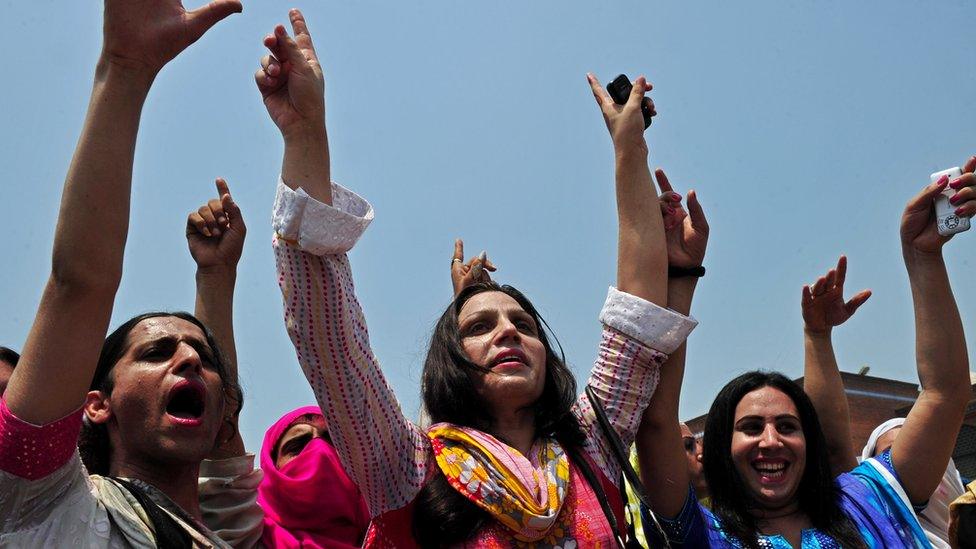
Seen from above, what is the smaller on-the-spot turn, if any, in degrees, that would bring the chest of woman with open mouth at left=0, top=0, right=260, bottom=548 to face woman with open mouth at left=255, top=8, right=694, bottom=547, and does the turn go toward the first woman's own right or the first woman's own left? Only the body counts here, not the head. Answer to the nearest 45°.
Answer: approximately 45° to the first woman's own left

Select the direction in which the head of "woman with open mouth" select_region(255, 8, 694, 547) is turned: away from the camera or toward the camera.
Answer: toward the camera

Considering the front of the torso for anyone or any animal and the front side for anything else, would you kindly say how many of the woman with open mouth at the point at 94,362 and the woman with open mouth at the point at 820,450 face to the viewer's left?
0

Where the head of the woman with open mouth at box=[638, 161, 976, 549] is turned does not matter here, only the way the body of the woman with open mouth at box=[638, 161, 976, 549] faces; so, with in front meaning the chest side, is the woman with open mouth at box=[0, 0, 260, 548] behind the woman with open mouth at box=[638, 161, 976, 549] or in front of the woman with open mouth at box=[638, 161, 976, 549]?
in front

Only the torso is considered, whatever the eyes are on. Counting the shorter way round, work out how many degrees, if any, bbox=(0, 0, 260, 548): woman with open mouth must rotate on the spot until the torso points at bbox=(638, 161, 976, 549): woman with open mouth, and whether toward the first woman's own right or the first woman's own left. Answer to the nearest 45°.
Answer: approximately 45° to the first woman's own left

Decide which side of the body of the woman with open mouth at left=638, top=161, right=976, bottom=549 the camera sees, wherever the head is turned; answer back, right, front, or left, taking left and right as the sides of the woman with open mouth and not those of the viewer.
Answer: front

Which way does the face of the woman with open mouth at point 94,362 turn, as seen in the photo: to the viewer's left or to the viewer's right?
to the viewer's right

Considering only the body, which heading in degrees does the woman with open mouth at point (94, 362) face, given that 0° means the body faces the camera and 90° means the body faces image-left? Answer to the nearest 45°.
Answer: approximately 315°
